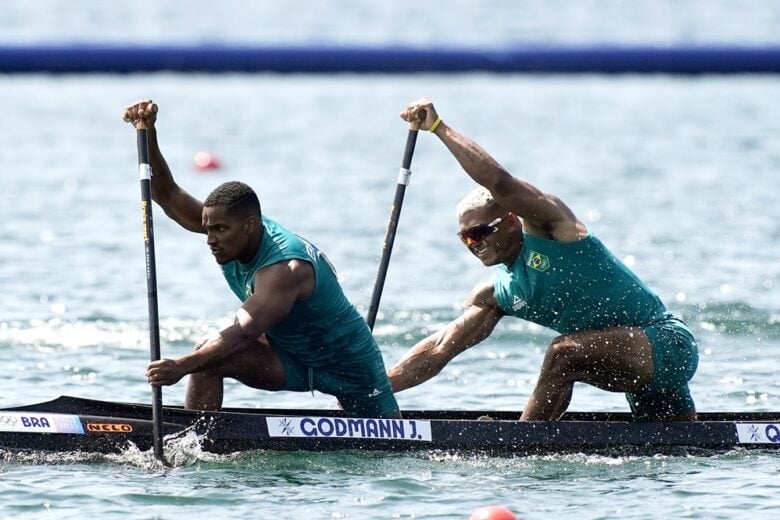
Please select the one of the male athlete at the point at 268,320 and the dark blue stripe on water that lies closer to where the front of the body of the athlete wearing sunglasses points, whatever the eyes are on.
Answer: the male athlete

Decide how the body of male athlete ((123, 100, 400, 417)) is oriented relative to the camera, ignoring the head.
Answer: to the viewer's left

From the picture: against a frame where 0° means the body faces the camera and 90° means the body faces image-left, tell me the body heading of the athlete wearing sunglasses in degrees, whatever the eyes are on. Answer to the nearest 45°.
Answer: approximately 45°

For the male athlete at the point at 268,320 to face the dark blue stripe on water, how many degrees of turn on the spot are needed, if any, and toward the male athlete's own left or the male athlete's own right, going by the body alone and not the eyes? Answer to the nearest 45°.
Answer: approximately 90° to the male athlete's own right

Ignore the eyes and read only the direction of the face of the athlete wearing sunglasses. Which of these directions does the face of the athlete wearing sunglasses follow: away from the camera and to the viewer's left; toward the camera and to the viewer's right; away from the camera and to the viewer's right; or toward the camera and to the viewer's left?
toward the camera and to the viewer's left

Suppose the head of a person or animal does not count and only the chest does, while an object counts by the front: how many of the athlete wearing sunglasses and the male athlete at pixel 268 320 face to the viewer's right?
0

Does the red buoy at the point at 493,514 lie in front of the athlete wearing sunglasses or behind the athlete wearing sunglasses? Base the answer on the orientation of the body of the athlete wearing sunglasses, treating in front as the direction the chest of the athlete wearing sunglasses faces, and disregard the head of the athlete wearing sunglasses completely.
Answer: in front

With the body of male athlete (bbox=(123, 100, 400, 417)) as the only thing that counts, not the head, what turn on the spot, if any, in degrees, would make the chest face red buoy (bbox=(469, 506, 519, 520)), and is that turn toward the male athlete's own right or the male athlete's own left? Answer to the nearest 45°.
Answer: approximately 135° to the male athlete's own left

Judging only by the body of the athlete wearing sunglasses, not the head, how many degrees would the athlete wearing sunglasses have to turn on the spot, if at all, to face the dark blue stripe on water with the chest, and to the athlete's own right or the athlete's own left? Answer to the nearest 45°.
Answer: approximately 135° to the athlete's own right

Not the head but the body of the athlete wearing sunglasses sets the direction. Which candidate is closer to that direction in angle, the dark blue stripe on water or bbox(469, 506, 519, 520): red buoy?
the red buoy

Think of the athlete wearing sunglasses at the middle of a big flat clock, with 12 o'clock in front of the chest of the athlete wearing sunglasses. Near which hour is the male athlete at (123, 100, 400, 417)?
The male athlete is roughly at 1 o'clock from the athlete wearing sunglasses.

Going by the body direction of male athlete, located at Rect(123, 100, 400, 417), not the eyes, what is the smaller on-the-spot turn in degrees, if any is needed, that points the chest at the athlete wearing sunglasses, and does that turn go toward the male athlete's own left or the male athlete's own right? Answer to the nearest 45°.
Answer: approximately 180°
